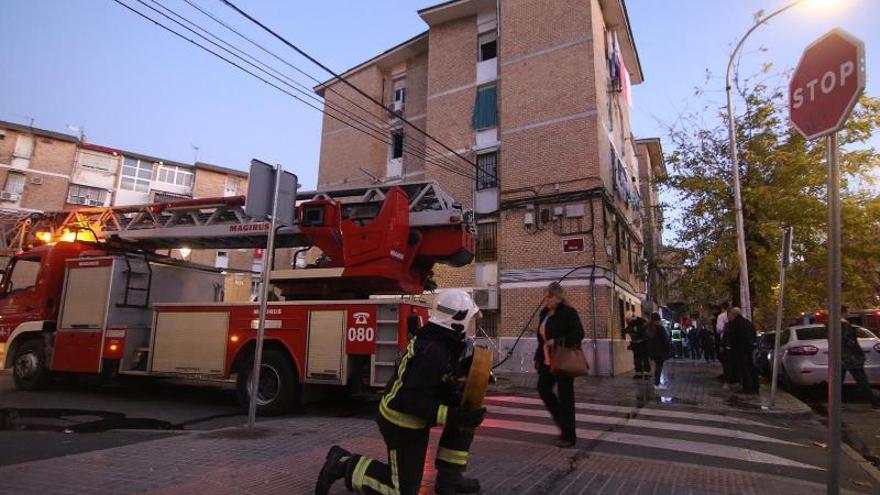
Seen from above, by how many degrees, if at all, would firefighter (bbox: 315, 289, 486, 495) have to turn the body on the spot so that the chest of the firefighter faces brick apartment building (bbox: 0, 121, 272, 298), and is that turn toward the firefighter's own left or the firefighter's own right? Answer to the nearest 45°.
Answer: approximately 135° to the firefighter's own left

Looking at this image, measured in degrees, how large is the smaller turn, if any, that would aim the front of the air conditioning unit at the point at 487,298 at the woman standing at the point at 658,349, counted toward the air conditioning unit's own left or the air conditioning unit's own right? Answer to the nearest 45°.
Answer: approximately 45° to the air conditioning unit's own left

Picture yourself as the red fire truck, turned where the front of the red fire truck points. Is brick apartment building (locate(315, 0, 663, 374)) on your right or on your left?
on your right

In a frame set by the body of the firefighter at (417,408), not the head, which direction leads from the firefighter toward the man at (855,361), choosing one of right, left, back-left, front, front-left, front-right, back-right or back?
front-left

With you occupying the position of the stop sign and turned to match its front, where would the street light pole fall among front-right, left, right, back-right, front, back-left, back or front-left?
back-right

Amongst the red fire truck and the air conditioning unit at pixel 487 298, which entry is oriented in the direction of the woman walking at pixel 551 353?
the air conditioning unit

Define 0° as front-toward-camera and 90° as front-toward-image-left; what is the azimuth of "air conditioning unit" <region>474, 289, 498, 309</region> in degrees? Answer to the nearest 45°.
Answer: approximately 0°

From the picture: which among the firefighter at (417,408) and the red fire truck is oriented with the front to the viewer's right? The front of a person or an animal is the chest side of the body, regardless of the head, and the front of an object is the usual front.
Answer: the firefighter

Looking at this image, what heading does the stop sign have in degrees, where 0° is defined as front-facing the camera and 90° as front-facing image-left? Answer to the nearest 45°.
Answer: approximately 45°

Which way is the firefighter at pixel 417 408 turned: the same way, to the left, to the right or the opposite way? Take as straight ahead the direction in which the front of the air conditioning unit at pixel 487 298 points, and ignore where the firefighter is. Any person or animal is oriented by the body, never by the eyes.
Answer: to the left

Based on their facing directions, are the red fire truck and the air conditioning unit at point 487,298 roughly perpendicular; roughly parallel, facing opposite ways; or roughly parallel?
roughly perpendicular

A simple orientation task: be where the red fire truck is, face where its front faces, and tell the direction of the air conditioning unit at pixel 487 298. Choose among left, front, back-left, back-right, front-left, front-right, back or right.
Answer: right

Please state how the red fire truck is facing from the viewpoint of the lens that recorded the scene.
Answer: facing away from the viewer and to the left of the viewer

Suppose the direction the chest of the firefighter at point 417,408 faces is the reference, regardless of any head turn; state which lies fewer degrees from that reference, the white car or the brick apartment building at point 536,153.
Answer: the white car

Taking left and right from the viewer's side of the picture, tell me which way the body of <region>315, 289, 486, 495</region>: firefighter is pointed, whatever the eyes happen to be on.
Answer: facing to the right of the viewer
